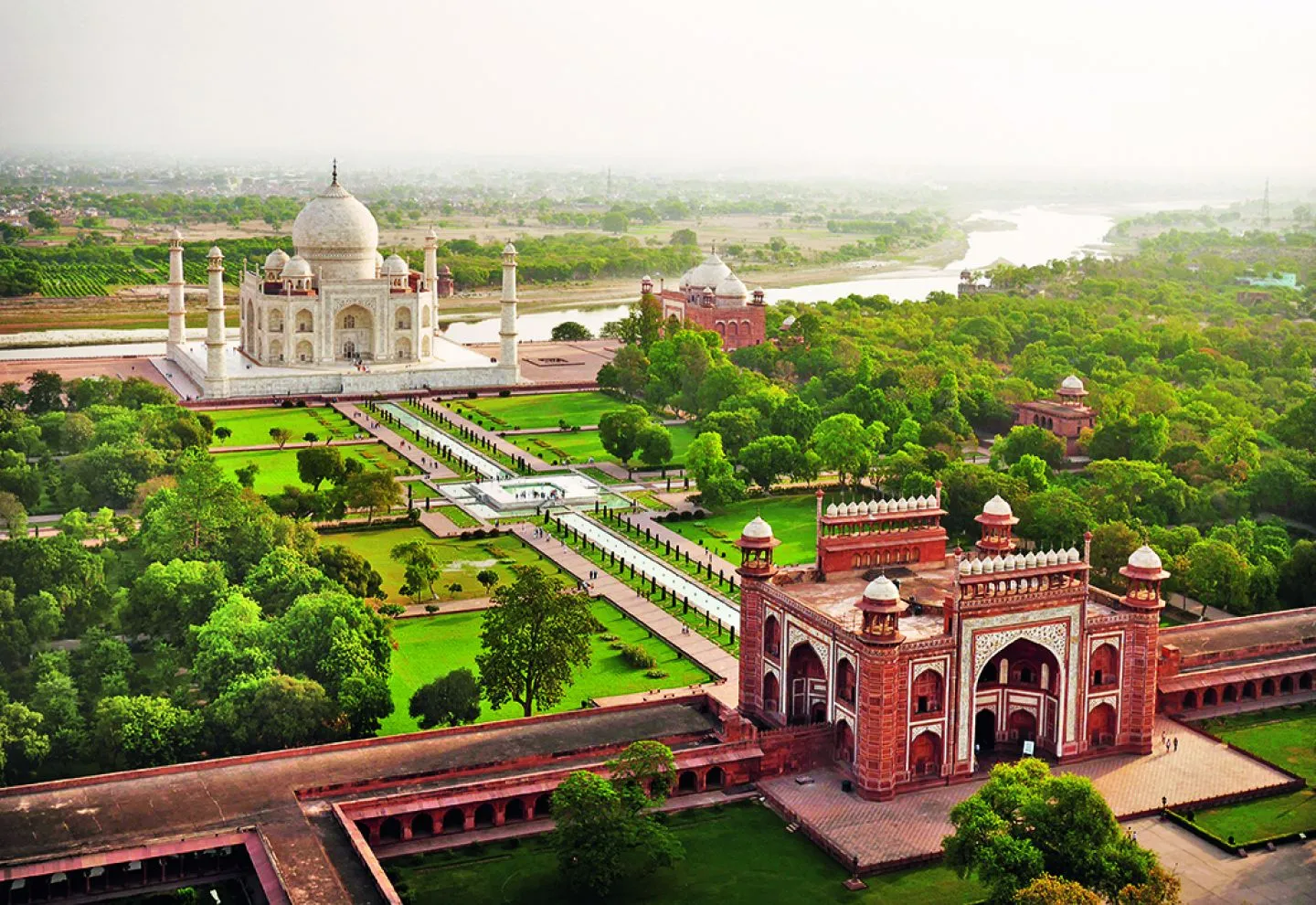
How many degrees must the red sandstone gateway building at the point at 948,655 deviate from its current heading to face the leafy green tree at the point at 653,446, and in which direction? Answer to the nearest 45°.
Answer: approximately 135° to its left

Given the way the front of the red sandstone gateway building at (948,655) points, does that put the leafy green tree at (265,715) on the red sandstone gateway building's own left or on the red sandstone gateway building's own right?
on the red sandstone gateway building's own right

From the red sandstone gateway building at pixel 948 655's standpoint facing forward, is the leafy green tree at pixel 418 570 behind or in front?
behind

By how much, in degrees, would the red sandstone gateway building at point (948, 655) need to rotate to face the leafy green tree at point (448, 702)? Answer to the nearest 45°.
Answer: approximately 135° to its right

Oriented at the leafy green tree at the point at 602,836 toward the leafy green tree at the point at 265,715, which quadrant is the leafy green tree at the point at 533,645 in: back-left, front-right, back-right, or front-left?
front-right

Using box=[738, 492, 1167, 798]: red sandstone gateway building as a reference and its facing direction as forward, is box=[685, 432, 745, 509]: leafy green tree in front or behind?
behind

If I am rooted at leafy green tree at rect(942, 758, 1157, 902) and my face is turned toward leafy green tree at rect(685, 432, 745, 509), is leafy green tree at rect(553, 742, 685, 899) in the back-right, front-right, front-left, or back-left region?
front-left

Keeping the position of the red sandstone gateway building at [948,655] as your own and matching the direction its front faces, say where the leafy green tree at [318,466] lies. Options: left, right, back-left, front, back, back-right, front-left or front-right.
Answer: back

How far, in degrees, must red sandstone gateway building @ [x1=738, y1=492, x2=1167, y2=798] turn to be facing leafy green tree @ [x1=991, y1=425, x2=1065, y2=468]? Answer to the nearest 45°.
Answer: approximately 135° to its left

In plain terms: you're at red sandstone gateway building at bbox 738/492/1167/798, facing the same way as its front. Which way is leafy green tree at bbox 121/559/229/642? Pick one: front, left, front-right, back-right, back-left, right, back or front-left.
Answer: back-right

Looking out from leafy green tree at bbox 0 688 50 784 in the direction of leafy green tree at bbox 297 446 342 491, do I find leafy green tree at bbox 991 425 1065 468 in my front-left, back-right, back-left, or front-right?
front-right

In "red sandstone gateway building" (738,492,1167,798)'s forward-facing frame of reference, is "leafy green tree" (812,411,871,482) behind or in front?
behind
